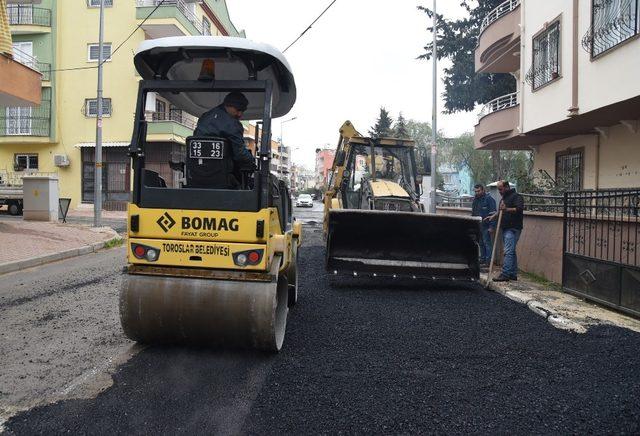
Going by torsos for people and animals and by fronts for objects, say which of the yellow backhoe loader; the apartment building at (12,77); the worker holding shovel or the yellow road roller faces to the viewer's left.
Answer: the worker holding shovel

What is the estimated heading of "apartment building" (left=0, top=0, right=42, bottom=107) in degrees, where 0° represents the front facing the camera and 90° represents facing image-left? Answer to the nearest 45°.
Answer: approximately 315°

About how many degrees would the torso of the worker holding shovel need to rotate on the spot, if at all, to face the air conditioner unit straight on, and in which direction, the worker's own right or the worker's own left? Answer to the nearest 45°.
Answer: approximately 45° to the worker's own right

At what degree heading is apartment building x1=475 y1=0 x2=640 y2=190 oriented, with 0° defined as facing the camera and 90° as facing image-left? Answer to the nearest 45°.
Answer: approximately 45°

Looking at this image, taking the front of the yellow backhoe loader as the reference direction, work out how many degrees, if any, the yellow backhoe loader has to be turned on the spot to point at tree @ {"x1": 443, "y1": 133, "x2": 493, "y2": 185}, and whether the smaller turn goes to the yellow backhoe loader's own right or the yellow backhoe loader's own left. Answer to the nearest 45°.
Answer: approximately 180°

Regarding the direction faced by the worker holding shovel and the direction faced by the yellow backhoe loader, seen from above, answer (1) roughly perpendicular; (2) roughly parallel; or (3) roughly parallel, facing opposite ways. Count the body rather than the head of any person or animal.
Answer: roughly perpendicular

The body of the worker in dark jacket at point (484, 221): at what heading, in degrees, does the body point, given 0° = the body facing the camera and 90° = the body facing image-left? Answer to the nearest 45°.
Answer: approximately 45°

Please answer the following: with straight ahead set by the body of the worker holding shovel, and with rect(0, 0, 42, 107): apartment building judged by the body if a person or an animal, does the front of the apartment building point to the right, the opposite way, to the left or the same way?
the opposite way

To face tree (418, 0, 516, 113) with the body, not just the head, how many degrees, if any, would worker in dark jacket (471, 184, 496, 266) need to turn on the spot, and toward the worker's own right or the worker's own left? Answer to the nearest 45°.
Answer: approximately 135° to the worker's own right

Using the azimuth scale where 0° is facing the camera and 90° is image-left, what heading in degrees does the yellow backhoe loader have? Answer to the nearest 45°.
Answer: approximately 0°
